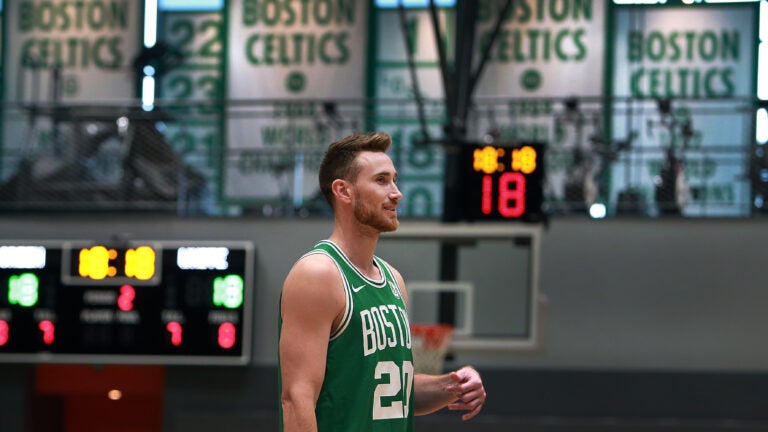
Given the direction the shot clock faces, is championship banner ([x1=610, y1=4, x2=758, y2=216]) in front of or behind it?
behind

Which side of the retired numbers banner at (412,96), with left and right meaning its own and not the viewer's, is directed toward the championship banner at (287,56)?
right

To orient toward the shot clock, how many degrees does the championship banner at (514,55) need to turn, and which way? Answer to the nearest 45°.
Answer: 0° — it already faces it

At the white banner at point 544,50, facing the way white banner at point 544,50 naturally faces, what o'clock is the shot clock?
The shot clock is roughly at 12 o'clock from the white banner.

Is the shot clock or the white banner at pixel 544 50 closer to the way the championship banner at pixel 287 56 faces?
the shot clock

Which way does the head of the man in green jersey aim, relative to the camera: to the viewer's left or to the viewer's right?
to the viewer's right

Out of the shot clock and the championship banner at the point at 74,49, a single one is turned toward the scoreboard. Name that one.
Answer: the championship banner

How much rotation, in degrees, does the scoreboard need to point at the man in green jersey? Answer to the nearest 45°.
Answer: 0° — it already faces them
